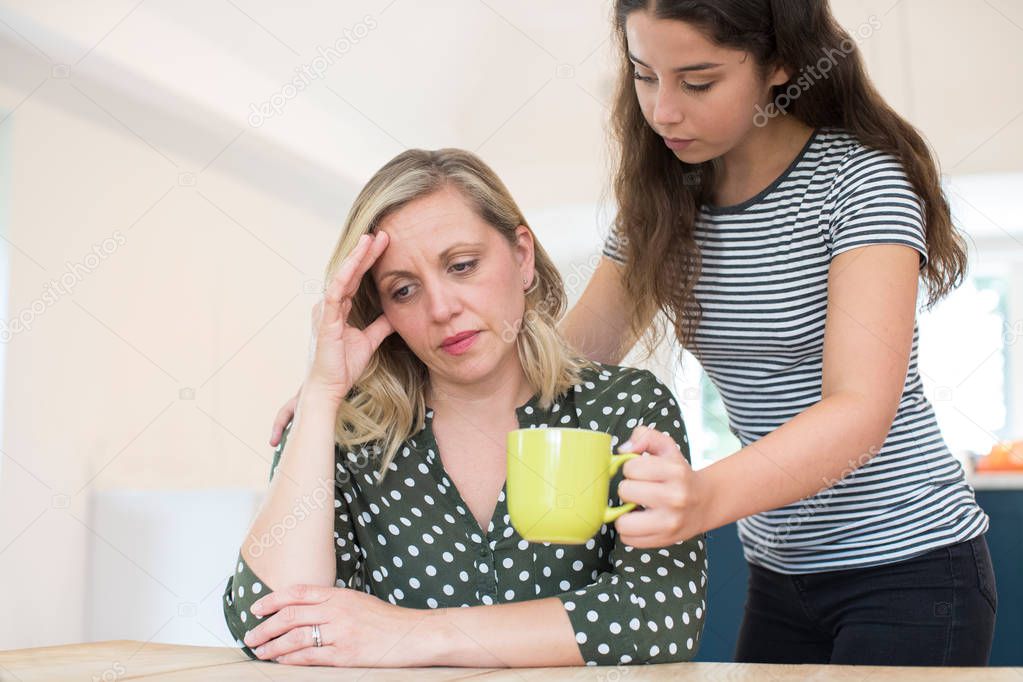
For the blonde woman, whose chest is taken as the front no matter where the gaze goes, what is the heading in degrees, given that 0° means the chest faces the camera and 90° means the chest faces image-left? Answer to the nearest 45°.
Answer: approximately 0°
